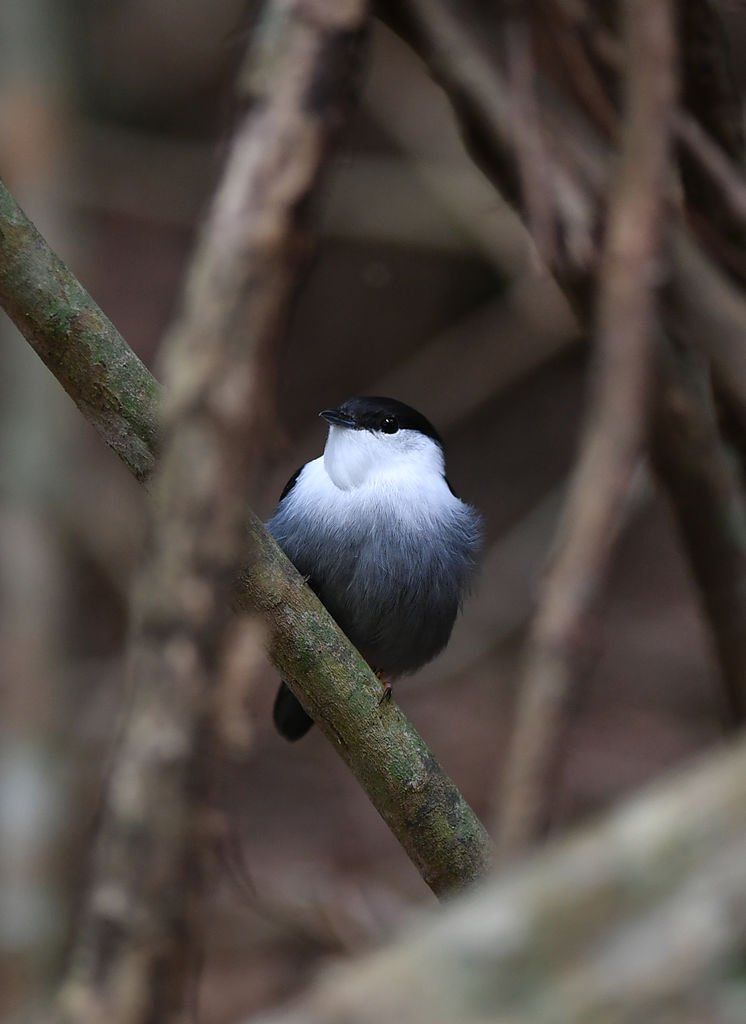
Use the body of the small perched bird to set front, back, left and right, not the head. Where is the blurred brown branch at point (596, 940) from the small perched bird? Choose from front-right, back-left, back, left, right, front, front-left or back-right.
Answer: front

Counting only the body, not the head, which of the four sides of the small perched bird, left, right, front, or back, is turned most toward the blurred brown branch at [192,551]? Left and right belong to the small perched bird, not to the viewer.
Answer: front

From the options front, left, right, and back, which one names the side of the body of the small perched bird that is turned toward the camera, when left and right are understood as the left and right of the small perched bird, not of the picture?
front

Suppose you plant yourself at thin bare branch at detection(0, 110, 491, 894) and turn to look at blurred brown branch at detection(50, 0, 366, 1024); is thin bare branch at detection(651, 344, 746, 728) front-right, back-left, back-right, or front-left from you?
back-left
